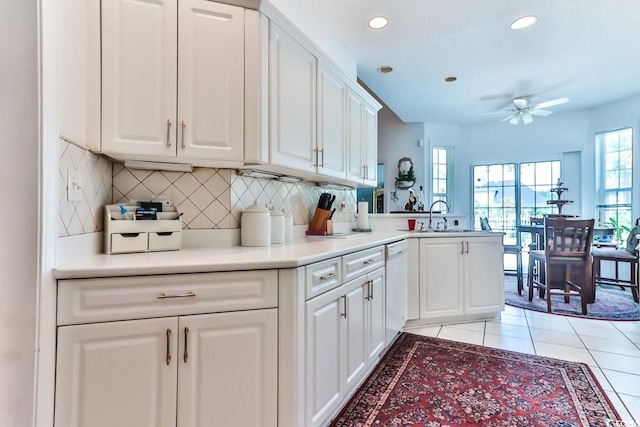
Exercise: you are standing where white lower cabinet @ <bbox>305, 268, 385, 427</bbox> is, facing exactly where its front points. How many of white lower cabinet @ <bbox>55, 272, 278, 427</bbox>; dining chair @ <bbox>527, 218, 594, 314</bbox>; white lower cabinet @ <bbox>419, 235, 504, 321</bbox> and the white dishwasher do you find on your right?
1

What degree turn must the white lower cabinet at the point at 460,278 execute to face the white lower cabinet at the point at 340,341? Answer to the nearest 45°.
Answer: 0° — it already faces it

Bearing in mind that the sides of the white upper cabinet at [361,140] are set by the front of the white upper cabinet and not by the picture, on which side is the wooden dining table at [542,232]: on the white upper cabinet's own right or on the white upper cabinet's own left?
on the white upper cabinet's own left

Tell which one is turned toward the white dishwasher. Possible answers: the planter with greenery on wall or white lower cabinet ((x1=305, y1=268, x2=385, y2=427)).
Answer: the planter with greenery on wall

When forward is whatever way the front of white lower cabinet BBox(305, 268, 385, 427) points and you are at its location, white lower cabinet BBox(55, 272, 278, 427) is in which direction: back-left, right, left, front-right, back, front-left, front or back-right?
right

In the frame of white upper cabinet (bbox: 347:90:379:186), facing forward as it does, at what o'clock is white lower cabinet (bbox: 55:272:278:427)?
The white lower cabinet is roughly at 2 o'clock from the white upper cabinet.

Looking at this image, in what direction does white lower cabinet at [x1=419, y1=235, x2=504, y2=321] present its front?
toward the camera

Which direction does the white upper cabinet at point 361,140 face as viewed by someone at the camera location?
facing the viewer and to the right of the viewer

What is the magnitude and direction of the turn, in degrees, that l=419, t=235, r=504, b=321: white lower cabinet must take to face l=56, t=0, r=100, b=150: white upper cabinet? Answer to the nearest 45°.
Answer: approximately 45° to its right

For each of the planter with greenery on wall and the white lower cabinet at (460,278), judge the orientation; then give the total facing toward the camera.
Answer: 2

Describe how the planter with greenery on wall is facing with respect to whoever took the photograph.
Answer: facing the viewer

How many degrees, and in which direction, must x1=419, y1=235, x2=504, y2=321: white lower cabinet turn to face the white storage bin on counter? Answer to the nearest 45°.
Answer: approximately 45° to its right

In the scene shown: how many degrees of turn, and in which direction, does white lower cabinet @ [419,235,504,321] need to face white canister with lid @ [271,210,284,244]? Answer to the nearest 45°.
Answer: approximately 45° to its right
